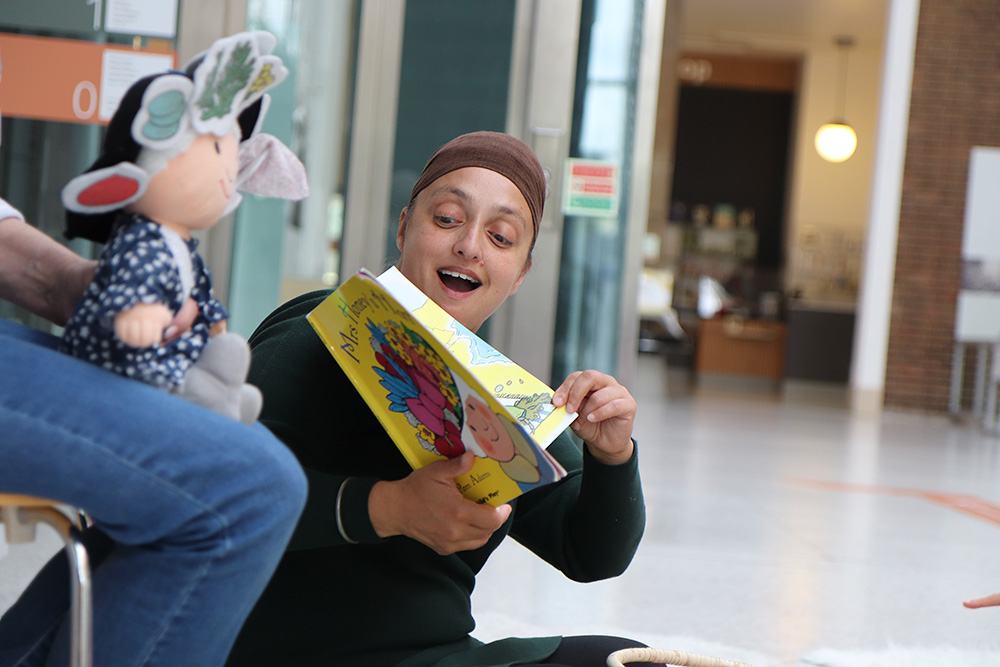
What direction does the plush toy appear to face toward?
to the viewer's right

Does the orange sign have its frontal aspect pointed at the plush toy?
yes

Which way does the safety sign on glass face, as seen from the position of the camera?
facing the viewer

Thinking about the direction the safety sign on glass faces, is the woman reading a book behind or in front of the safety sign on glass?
in front

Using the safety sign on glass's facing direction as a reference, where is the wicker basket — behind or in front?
in front

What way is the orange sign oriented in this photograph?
toward the camera

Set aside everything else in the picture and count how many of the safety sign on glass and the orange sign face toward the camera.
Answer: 2
